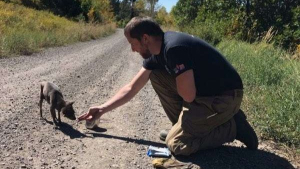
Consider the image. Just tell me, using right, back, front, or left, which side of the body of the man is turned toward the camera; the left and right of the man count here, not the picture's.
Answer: left

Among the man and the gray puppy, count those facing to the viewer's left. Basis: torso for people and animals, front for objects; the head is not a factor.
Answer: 1

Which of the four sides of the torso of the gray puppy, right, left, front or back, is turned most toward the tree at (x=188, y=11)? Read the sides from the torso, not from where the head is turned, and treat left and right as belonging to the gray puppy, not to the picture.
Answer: left

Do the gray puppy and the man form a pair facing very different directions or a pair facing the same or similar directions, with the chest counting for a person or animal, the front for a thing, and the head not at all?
very different directions

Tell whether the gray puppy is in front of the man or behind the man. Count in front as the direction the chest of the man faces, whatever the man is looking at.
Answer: in front

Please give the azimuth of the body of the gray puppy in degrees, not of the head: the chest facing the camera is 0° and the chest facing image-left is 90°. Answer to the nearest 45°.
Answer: approximately 315°

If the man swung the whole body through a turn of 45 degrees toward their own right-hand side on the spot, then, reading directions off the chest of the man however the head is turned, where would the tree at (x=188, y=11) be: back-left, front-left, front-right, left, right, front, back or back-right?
front-right

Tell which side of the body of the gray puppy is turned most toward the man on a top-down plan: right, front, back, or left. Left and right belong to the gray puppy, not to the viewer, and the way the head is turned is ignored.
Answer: front

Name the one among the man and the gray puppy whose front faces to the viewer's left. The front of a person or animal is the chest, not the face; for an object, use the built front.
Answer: the man

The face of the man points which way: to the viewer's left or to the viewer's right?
to the viewer's left
